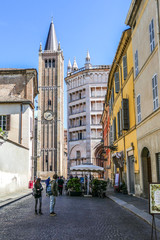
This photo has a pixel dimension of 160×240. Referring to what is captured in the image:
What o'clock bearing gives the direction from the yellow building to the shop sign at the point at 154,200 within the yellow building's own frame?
The shop sign is roughly at 9 o'clock from the yellow building.

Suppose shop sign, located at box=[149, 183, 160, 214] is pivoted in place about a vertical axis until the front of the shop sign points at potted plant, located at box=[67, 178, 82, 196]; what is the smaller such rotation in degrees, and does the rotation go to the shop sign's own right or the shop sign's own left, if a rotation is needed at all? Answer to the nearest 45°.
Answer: approximately 180°

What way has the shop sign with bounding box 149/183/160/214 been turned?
toward the camera

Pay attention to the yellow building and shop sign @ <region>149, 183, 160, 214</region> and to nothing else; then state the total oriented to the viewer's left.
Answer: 1

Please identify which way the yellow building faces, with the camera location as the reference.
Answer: facing to the left of the viewer

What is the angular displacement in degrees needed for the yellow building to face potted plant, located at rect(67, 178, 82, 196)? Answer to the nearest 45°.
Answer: approximately 45° to its left

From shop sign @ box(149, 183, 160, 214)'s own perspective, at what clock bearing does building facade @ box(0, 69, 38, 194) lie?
The building facade is roughly at 5 o'clock from the shop sign.

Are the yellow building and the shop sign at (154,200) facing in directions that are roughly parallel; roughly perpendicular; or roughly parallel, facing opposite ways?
roughly perpendicular

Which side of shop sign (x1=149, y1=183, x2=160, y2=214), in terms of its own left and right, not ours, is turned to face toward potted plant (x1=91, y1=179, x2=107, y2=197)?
back

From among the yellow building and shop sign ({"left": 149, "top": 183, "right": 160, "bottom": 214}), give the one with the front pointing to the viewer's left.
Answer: the yellow building

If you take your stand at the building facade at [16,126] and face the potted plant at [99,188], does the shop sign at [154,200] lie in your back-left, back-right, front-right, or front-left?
front-right

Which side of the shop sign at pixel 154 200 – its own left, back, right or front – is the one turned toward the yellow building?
back
